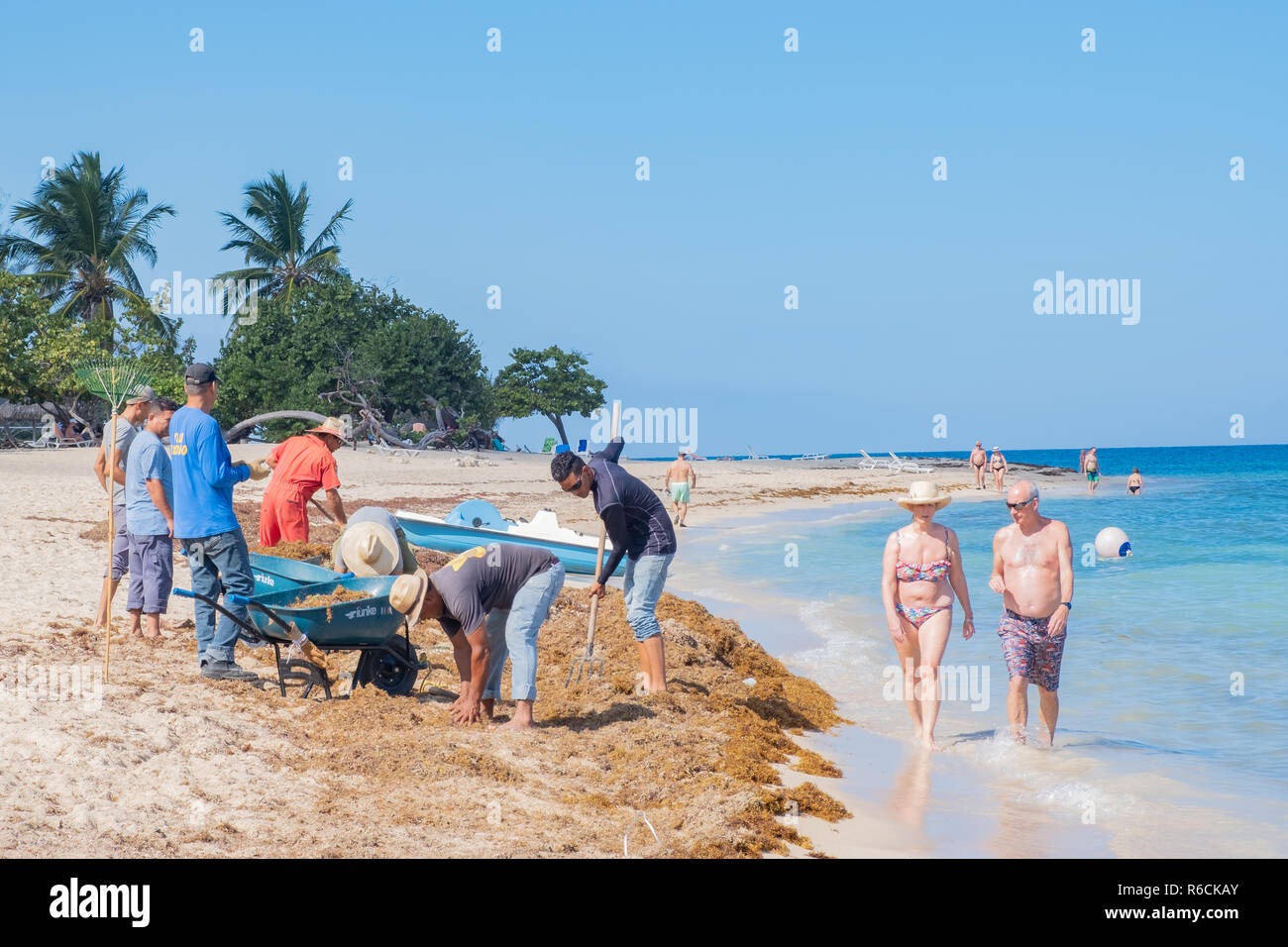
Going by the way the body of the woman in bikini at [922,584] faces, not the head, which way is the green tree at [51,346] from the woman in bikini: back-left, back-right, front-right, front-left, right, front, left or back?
back-right

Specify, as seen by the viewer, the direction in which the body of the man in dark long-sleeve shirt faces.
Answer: to the viewer's left

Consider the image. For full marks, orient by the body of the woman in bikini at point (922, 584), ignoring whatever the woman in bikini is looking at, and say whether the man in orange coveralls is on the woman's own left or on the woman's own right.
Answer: on the woman's own right

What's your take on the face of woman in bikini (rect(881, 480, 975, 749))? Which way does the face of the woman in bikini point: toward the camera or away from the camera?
toward the camera

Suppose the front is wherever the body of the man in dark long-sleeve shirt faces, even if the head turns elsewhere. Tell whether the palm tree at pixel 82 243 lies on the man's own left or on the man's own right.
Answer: on the man's own right

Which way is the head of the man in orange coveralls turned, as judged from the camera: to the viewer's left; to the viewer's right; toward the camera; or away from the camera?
to the viewer's right

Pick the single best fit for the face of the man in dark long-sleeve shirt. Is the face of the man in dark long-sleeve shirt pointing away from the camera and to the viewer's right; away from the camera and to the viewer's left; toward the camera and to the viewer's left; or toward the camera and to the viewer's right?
toward the camera and to the viewer's left

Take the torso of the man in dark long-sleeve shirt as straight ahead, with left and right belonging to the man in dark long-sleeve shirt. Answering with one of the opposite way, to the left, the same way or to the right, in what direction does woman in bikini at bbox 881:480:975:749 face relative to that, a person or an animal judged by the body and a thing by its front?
to the left

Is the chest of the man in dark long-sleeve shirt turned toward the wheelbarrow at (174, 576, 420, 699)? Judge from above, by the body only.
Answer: yes

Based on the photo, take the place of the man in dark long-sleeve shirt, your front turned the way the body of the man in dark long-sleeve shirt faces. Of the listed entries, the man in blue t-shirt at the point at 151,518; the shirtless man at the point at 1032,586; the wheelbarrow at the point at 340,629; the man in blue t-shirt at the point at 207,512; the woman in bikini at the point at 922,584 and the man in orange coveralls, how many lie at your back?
2

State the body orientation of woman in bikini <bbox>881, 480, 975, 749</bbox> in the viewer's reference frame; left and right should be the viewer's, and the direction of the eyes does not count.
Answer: facing the viewer
